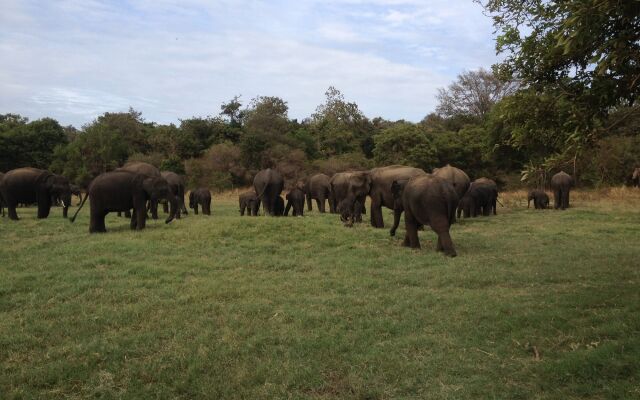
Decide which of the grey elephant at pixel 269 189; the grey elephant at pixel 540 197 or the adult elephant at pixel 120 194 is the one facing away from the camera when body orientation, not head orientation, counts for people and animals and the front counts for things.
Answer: the grey elephant at pixel 269 189

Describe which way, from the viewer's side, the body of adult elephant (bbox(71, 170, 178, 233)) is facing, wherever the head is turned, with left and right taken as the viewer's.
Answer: facing to the right of the viewer

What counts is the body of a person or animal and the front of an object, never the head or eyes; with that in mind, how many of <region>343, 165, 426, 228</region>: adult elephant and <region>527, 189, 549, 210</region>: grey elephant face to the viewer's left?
2

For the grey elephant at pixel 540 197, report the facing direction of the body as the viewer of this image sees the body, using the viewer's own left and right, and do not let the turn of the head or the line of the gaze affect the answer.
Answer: facing to the left of the viewer

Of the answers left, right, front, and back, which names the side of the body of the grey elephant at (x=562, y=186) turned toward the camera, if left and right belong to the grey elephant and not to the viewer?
back

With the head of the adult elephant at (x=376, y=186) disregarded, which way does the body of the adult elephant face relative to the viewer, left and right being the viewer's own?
facing to the left of the viewer

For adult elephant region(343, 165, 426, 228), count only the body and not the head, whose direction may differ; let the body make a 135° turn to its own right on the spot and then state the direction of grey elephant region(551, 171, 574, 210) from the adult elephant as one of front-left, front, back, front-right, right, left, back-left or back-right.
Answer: front

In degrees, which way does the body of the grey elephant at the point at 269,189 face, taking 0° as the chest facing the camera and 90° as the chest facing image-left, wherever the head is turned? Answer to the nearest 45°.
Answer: approximately 180°

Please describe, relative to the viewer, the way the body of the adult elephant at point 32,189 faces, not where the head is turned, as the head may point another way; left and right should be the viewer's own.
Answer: facing to the right of the viewer

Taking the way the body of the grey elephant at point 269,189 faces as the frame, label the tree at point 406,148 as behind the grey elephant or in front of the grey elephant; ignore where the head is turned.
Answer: in front

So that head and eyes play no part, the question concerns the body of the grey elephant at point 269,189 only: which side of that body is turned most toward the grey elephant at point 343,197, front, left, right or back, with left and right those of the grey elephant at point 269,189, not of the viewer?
right

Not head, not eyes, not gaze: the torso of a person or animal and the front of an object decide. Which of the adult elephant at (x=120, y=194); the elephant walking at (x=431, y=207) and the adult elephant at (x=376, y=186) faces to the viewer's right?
the adult elephant at (x=120, y=194)

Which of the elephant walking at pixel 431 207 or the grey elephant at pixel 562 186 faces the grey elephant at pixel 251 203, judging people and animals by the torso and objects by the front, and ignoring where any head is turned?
the elephant walking

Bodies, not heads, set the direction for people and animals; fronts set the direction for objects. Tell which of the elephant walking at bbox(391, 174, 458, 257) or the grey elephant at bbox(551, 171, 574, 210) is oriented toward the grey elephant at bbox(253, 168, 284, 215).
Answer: the elephant walking
